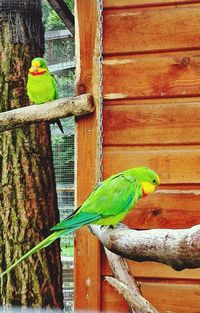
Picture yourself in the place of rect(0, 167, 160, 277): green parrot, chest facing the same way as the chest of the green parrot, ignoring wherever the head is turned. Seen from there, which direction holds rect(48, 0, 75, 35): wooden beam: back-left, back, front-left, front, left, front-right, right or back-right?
left

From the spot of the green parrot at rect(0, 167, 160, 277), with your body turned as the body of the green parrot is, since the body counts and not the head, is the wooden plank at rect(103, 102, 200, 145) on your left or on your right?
on your left

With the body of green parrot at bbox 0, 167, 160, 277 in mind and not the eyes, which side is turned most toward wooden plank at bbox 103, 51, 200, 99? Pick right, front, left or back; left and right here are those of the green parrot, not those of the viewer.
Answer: left

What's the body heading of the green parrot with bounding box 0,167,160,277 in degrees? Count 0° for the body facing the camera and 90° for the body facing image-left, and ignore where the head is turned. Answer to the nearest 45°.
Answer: approximately 270°

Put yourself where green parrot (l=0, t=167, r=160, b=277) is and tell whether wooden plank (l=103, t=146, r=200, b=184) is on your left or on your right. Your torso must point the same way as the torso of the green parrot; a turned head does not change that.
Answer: on your left
